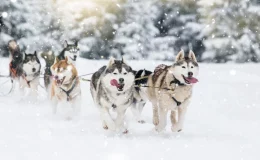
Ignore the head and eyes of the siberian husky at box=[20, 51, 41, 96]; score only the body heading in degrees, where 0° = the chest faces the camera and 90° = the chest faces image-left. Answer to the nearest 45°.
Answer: approximately 0°

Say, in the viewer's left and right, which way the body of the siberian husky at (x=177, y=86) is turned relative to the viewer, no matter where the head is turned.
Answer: facing the viewer and to the right of the viewer

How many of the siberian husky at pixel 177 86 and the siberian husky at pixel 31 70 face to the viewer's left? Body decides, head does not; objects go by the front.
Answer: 0

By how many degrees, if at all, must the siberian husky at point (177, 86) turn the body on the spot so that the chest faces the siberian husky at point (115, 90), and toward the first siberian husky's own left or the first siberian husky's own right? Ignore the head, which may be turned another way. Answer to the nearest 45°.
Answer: approximately 135° to the first siberian husky's own right

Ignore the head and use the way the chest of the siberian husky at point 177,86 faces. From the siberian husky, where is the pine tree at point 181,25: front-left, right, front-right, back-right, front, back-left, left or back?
back-left

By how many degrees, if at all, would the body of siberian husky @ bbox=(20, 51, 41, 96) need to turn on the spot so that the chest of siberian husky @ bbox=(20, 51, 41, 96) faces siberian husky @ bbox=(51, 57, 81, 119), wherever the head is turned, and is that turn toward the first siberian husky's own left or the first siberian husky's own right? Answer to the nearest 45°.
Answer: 0° — it already faces it

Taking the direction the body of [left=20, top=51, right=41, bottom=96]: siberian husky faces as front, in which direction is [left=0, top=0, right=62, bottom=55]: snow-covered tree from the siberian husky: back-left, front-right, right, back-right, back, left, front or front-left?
back

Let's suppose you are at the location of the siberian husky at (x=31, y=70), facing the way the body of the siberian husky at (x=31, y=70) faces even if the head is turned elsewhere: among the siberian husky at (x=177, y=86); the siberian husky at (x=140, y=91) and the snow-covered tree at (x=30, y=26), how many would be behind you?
1

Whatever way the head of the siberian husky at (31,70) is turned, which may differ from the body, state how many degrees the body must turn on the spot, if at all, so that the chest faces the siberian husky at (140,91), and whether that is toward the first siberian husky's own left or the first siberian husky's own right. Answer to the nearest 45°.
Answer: approximately 45° to the first siberian husky's own left

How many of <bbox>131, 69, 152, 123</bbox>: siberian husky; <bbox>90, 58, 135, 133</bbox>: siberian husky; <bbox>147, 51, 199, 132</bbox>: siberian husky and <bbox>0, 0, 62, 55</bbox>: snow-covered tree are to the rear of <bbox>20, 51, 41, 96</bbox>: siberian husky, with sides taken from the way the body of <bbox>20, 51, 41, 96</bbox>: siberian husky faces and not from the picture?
1
